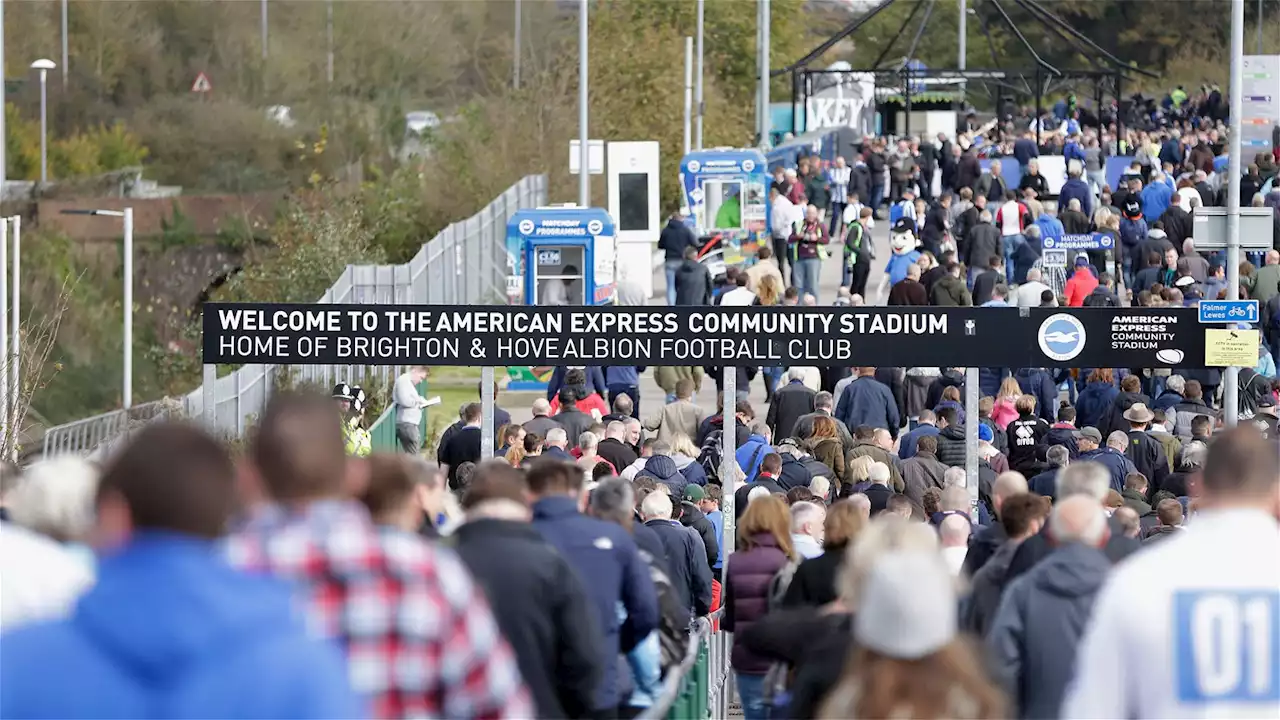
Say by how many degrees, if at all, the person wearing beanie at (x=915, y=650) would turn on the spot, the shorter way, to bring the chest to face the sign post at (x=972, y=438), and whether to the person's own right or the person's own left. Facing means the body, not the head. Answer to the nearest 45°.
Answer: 0° — they already face it

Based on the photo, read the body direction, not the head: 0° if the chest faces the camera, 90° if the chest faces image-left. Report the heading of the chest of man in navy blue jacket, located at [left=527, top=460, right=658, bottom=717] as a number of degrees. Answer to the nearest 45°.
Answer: approximately 180°

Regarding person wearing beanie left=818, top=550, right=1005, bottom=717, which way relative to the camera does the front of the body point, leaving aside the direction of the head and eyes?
away from the camera

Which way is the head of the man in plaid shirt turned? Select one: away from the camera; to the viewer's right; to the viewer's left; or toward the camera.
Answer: away from the camera

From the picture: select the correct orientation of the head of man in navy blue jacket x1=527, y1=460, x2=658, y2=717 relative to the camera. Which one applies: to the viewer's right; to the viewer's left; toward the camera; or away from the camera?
away from the camera

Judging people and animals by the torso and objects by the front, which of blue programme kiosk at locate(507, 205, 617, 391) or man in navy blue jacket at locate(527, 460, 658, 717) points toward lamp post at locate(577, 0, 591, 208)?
the man in navy blue jacket

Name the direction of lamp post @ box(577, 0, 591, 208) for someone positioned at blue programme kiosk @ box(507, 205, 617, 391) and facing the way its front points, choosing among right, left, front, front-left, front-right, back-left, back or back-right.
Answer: back

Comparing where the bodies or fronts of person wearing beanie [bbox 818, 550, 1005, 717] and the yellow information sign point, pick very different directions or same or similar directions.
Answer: very different directions

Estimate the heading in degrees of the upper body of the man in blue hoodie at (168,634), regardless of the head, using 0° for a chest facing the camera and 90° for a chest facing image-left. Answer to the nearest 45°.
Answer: approximately 180°

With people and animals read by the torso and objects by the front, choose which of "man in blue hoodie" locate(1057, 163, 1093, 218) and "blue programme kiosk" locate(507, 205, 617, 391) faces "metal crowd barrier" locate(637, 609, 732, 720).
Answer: the blue programme kiosk

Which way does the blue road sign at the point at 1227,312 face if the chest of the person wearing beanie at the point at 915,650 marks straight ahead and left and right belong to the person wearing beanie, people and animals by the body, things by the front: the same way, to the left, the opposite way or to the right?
the opposite way

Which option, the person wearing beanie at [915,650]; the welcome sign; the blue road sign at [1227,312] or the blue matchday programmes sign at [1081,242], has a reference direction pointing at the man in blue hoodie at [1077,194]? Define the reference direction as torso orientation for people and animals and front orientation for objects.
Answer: the person wearing beanie
